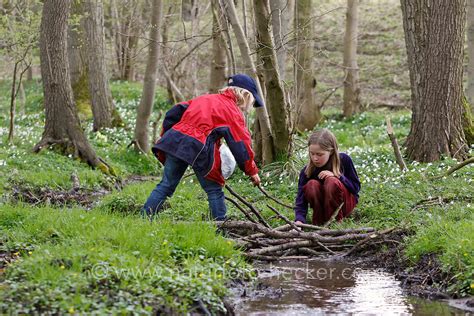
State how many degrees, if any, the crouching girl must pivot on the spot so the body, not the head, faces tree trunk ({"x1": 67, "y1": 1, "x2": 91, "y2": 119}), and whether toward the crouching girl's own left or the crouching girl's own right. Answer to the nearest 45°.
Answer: approximately 90° to the crouching girl's own right

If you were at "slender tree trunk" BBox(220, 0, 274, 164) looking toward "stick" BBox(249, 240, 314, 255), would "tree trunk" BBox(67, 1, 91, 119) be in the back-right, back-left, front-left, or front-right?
back-right

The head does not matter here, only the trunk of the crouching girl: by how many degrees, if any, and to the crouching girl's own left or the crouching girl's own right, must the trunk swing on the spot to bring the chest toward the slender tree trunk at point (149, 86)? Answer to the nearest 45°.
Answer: approximately 90° to the crouching girl's own right

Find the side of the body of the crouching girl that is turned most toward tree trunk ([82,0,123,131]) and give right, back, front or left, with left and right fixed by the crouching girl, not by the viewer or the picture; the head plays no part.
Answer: right

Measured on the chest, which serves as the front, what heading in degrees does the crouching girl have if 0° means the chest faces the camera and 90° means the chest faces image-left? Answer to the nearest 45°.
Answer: approximately 45°

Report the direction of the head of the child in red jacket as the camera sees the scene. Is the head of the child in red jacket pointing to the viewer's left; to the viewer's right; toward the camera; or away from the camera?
to the viewer's right

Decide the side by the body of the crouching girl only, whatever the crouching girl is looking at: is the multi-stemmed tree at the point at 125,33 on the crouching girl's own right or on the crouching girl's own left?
on the crouching girl's own right

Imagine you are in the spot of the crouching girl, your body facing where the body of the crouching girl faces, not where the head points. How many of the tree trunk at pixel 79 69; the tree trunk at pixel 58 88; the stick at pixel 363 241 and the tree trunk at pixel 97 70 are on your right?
3

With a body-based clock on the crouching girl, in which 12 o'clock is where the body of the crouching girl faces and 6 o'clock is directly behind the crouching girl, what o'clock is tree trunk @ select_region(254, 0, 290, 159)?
The tree trunk is roughly at 4 o'clock from the crouching girl.

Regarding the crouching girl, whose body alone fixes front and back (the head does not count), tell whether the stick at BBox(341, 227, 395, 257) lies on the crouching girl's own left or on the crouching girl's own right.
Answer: on the crouching girl's own left

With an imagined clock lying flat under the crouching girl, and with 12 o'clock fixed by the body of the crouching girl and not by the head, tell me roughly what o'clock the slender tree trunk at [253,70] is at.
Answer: The slender tree trunk is roughly at 4 o'clock from the crouching girl.
